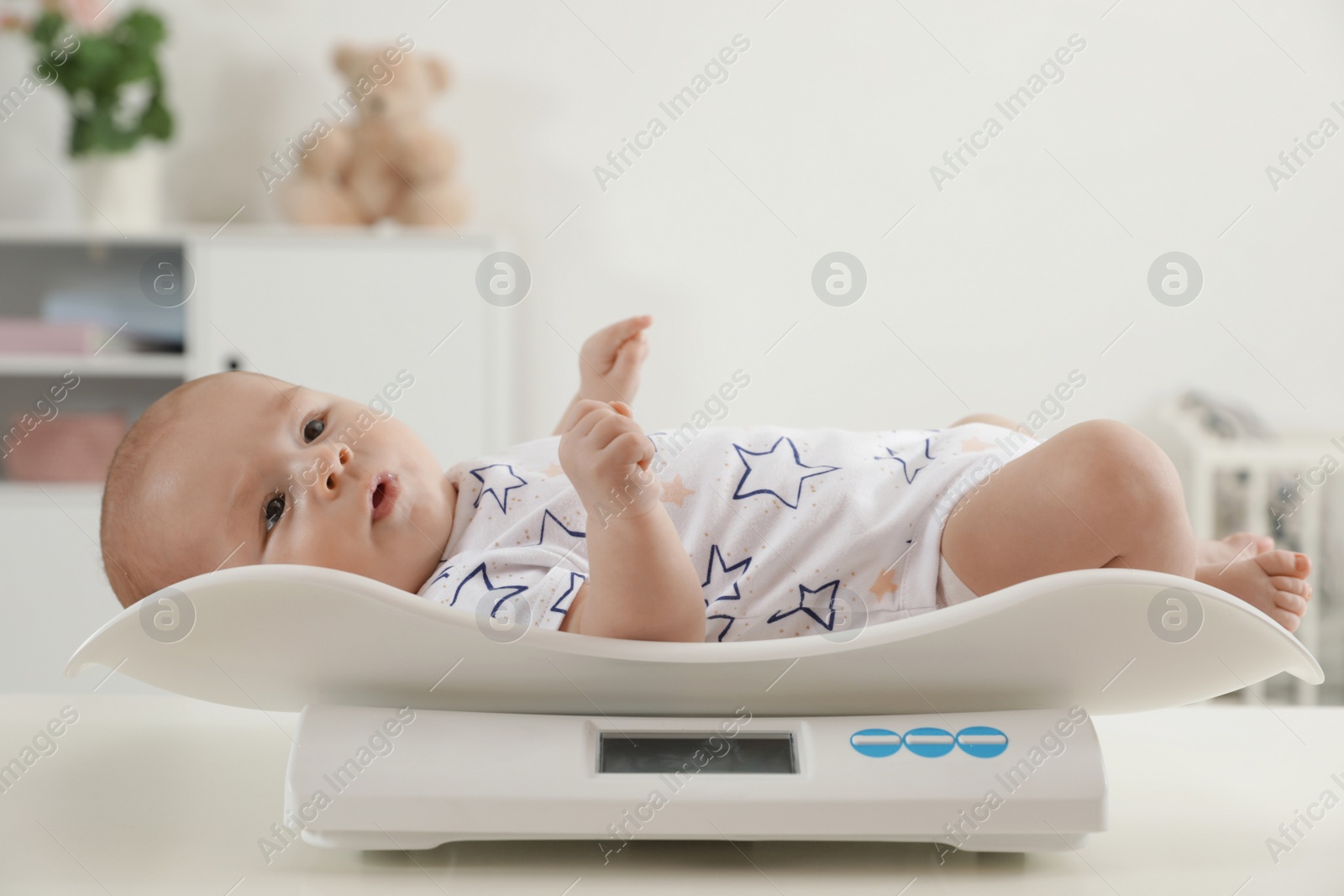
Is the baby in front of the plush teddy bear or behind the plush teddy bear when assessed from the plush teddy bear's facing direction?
in front

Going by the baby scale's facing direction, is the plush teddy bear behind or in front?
behind

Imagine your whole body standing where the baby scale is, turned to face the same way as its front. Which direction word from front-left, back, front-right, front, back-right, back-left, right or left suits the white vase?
back-right

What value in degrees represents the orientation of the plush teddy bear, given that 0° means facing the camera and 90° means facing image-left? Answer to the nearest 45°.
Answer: approximately 0°

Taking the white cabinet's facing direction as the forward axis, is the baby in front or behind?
in front

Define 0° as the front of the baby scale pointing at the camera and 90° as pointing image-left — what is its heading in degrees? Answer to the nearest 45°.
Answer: approximately 0°
